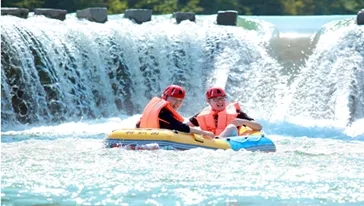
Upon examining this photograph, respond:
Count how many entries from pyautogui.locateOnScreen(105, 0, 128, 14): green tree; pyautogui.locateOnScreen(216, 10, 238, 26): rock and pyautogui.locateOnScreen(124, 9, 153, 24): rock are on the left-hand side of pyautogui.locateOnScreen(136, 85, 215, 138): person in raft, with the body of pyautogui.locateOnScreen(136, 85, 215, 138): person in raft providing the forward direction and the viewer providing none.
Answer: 3

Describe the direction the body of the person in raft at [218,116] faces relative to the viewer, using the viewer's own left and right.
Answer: facing the viewer

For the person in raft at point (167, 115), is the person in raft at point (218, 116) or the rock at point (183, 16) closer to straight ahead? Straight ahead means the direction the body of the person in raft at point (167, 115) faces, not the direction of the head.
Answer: the person in raft

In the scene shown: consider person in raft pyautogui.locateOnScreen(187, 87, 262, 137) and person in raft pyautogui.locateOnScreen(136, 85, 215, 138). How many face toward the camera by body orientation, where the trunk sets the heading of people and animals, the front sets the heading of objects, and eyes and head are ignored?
1

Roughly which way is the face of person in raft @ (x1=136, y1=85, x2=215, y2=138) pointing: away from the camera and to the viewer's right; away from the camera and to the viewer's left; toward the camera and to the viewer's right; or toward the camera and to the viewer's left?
toward the camera and to the viewer's right

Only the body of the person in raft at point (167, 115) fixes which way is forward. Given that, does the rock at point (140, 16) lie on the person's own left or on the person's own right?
on the person's own left

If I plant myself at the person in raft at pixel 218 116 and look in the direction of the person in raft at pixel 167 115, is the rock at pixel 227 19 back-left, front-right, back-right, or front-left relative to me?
back-right

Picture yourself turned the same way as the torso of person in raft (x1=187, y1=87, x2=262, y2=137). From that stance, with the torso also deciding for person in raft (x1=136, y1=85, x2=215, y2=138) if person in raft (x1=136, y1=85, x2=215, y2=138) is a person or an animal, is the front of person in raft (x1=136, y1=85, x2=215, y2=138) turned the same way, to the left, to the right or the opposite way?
to the left

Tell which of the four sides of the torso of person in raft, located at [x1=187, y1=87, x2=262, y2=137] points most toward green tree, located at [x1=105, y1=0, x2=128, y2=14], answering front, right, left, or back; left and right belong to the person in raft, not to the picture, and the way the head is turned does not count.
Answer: back

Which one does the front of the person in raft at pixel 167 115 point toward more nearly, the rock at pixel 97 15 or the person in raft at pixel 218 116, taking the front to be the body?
the person in raft

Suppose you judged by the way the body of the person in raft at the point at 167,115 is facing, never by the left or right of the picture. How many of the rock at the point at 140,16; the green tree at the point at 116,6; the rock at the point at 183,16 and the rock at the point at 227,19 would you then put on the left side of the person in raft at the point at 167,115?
4

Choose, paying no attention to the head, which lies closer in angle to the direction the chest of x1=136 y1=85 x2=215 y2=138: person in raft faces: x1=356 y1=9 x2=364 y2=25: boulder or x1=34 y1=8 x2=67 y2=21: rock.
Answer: the boulder

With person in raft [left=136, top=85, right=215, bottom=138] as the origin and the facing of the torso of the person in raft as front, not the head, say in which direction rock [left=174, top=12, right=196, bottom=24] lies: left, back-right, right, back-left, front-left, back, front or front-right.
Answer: left

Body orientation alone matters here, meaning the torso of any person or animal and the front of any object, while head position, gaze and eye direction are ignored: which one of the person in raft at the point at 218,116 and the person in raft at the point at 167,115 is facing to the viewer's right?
the person in raft at the point at 167,115
